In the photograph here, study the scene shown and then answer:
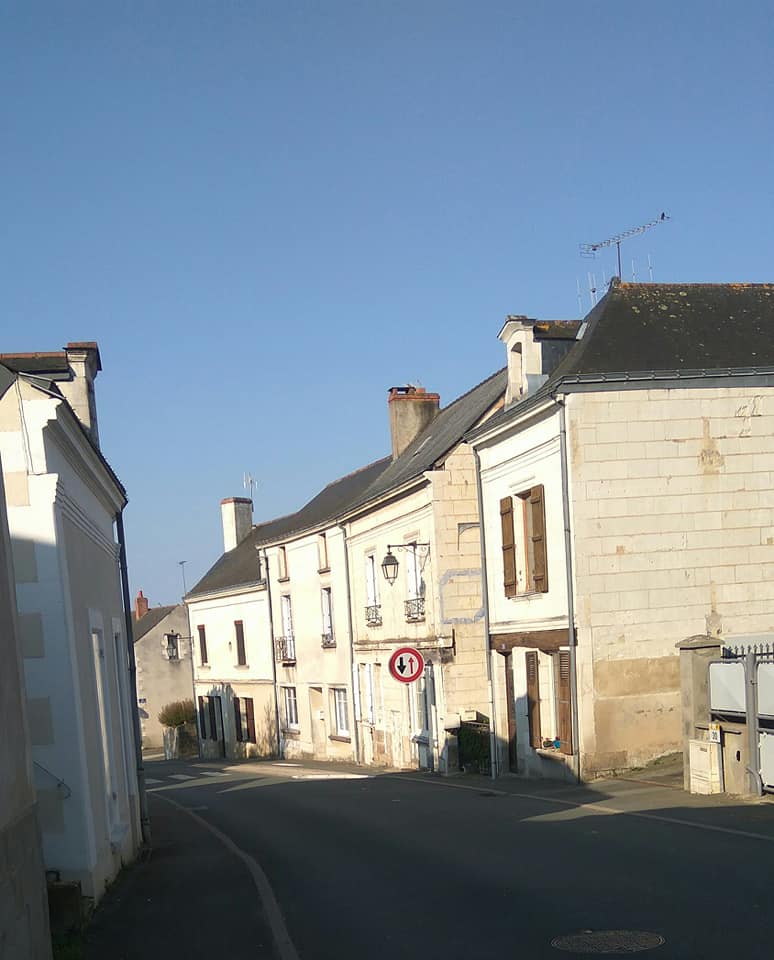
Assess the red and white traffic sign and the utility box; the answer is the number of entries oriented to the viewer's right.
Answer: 0

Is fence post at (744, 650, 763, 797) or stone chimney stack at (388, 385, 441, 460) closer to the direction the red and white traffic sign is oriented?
the fence post

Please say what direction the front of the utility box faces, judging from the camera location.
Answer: facing the viewer and to the left of the viewer

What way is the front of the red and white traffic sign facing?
toward the camera

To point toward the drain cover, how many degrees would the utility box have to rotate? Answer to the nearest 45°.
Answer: approximately 45° to its left

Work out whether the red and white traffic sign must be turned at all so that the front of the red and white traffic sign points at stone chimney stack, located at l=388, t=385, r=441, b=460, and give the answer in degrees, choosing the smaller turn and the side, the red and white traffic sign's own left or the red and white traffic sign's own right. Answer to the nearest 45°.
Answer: approximately 180°

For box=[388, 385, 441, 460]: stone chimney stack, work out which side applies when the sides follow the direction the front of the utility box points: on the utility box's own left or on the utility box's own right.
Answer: on the utility box's own right

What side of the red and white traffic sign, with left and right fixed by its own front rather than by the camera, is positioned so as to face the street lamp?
back

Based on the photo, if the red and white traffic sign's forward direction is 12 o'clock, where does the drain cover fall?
The drain cover is roughly at 12 o'clock from the red and white traffic sign.
